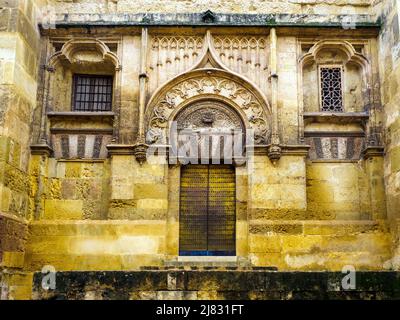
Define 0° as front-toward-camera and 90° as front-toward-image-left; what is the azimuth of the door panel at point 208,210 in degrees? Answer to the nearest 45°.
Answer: approximately 0°
